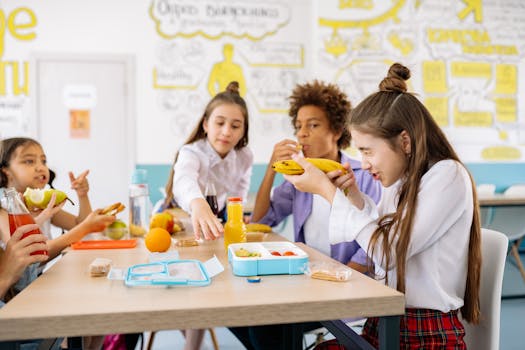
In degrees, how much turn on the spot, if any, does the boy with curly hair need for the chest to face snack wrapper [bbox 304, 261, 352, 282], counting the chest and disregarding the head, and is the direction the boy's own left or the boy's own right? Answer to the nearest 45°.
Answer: approximately 45° to the boy's own left

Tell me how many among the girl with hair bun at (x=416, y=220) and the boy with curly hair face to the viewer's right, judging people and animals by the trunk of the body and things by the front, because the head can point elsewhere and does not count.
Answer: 0

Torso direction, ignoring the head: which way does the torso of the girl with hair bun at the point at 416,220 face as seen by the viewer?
to the viewer's left

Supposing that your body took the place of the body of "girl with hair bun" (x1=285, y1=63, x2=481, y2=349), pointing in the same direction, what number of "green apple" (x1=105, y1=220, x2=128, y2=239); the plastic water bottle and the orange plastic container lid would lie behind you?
0

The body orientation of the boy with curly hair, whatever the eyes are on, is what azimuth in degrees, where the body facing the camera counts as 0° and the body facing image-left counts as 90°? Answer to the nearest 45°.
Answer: approximately 45°

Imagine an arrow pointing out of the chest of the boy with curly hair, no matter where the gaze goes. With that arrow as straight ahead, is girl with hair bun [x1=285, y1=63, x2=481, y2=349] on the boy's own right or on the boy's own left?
on the boy's own left

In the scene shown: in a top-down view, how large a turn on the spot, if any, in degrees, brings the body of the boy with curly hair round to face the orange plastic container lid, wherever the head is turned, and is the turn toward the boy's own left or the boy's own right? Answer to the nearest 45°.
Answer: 0° — they already face it

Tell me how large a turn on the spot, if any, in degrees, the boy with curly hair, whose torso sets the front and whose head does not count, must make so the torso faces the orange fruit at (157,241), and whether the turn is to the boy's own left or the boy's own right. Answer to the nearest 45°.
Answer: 0° — they already face it

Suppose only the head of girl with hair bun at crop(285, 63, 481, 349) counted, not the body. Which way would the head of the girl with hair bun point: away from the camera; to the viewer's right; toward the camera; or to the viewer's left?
to the viewer's left
